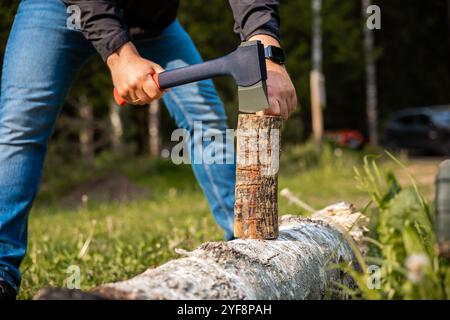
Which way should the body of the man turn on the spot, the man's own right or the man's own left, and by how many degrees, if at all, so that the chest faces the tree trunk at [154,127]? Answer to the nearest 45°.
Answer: approximately 135° to the man's own left

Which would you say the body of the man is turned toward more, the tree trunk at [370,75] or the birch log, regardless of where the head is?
the birch log

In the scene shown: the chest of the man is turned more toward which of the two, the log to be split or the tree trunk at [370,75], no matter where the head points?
the log to be split

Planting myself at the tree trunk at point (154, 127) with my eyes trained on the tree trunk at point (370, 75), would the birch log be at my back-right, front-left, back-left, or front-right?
back-right

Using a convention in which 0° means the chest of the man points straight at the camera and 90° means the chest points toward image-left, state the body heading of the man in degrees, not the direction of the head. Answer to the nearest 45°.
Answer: approximately 315°

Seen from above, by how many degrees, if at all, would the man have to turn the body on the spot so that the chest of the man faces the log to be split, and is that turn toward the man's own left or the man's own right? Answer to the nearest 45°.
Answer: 0° — they already face it

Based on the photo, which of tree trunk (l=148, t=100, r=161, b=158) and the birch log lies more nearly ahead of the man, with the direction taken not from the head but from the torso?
the birch log

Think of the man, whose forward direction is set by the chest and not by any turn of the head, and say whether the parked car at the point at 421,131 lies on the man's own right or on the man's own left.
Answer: on the man's own left

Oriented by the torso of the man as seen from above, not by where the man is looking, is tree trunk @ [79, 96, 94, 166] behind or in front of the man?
behind
